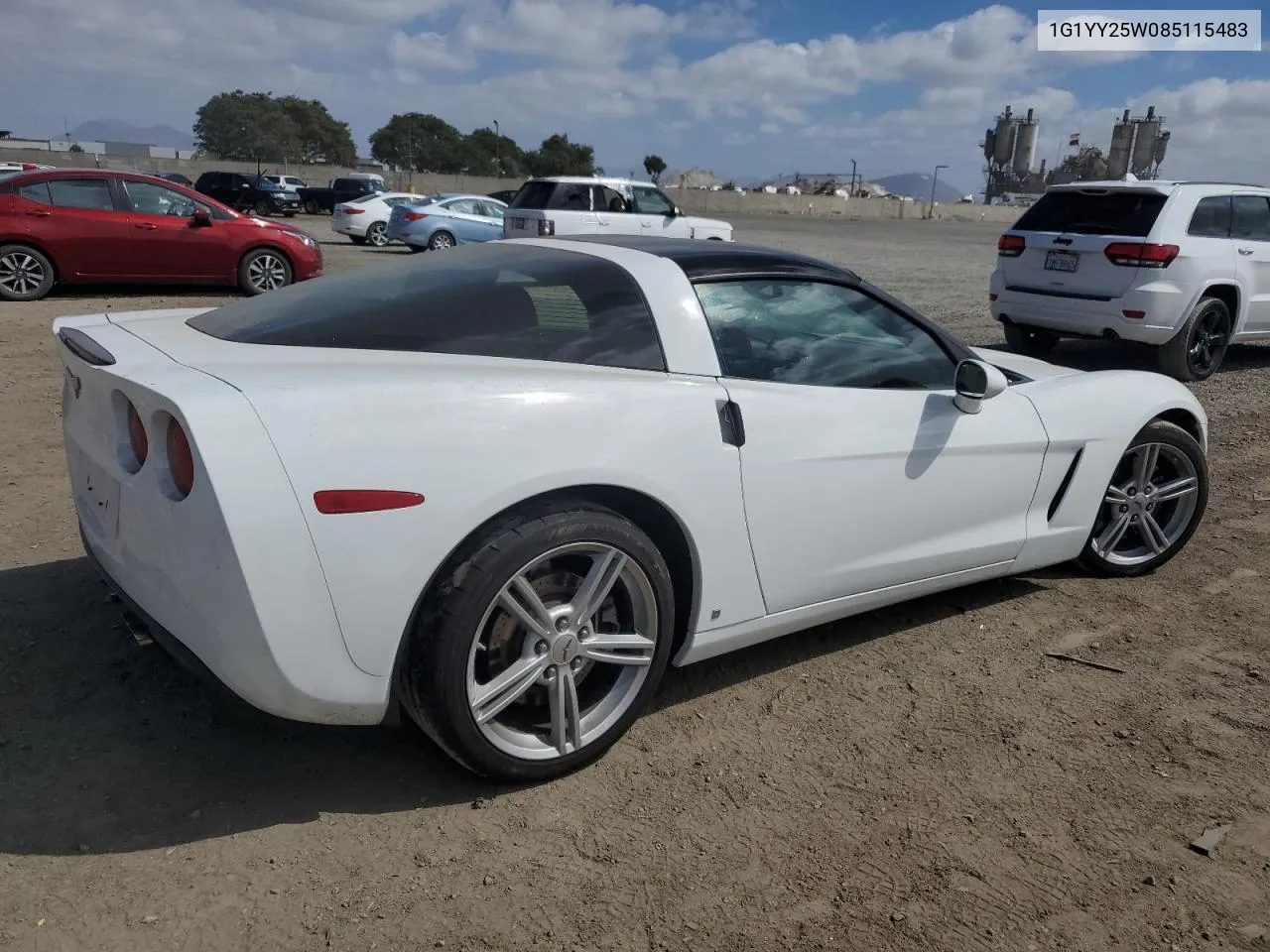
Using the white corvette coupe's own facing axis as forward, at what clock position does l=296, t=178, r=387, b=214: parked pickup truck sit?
The parked pickup truck is roughly at 10 o'clock from the white corvette coupe.

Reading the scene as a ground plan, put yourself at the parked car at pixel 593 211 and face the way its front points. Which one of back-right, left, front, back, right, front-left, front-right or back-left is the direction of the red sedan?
back

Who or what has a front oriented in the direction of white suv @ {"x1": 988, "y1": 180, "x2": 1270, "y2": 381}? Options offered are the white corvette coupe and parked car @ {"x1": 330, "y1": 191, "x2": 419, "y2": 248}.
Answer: the white corvette coupe

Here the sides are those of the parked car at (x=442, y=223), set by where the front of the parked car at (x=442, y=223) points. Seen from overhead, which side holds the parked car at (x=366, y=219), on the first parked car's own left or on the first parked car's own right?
on the first parked car's own left

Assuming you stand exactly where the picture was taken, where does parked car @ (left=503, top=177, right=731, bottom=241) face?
facing away from the viewer and to the right of the viewer

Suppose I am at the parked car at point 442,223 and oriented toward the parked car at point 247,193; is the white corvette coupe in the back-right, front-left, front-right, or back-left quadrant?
back-left

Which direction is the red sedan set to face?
to the viewer's right

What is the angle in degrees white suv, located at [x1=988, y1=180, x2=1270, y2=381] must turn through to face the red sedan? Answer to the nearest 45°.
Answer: approximately 135° to its left

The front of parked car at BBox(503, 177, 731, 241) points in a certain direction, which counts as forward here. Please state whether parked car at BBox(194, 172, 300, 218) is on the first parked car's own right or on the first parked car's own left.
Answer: on the first parked car's own left

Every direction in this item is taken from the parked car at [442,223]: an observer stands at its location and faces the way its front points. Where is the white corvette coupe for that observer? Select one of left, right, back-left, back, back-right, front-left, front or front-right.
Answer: back-right

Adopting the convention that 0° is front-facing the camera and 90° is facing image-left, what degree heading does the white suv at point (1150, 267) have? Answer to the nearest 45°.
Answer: approximately 225°
